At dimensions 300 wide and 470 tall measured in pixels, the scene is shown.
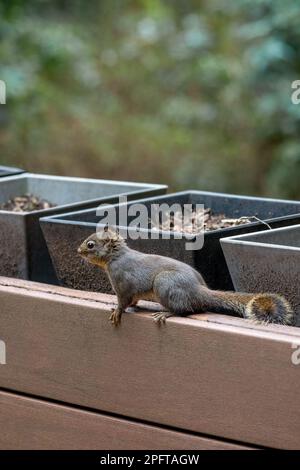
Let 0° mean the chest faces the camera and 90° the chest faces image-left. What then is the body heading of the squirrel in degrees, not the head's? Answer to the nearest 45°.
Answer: approximately 90°
